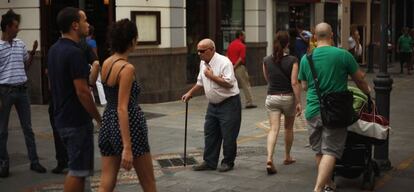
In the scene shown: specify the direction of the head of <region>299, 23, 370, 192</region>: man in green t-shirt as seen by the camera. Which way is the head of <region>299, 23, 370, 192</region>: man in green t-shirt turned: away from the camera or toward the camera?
away from the camera

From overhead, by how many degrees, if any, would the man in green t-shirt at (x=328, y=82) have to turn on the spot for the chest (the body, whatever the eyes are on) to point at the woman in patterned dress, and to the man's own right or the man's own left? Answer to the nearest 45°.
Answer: approximately 135° to the man's own left

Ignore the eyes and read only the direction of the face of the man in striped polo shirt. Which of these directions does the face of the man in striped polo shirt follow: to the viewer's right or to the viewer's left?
to the viewer's right

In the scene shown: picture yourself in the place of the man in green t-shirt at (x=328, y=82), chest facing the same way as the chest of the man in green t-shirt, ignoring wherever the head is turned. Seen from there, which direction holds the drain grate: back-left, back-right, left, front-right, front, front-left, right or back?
front-left

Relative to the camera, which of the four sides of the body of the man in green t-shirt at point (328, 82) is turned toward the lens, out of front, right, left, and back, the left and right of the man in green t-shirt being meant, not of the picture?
back

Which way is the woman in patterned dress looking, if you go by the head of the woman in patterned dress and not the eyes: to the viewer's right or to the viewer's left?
to the viewer's right

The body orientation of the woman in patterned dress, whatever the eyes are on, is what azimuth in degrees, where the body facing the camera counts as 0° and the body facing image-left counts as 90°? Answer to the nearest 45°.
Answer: approximately 225°

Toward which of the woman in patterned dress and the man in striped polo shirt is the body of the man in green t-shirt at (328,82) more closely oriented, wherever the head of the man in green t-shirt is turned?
the man in striped polo shirt

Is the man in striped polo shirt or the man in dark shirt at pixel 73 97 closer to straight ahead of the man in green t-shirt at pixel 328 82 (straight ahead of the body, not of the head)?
the man in striped polo shirt

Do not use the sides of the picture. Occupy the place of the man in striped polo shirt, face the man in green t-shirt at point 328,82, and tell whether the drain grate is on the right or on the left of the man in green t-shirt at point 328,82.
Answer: left
